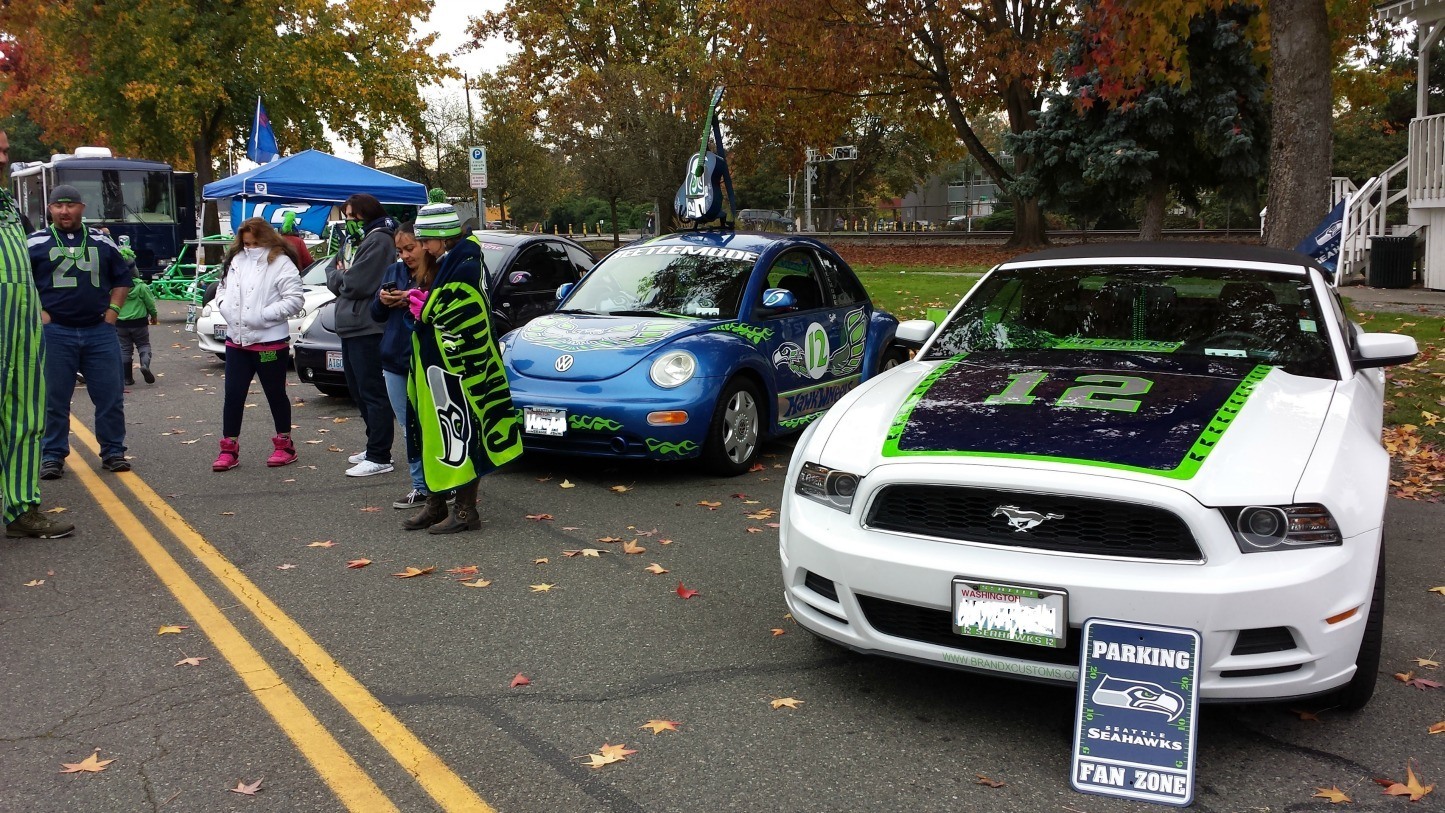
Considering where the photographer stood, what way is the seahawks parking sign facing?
facing the viewer

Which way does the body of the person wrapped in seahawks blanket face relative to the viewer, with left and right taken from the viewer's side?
facing to the left of the viewer

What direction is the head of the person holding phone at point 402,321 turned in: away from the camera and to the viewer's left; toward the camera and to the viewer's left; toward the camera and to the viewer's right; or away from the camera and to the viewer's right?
toward the camera and to the viewer's left

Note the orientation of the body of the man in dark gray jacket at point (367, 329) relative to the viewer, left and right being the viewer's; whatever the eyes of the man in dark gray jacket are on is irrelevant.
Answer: facing to the left of the viewer

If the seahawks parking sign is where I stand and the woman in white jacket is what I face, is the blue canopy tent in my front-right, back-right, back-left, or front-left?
front-right

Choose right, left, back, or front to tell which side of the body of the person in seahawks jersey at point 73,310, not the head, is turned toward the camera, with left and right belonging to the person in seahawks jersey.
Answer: front

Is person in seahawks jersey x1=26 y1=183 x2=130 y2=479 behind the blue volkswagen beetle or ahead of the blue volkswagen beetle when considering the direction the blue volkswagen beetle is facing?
ahead

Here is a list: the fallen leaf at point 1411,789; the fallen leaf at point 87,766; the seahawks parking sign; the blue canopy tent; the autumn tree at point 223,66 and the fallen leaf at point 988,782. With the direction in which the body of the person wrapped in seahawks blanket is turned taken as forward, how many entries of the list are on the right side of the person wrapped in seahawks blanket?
2

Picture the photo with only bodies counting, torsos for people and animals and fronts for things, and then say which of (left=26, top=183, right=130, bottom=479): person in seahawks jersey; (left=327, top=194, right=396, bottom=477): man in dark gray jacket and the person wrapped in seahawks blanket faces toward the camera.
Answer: the person in seahawks jersey

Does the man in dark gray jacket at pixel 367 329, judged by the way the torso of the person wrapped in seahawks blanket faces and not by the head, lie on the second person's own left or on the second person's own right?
on the second person's own right

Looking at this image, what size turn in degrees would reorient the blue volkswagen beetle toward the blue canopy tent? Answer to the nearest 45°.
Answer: approximately 90° to its right

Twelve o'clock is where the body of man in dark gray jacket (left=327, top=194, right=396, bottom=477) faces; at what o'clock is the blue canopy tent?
The blue canopy tent is roughly at 3 o'clock from the man in dark gray jacket.

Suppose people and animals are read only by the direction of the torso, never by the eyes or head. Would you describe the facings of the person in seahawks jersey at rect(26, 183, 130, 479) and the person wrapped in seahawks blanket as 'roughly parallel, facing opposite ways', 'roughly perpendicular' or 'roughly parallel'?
roughly perpendicular
